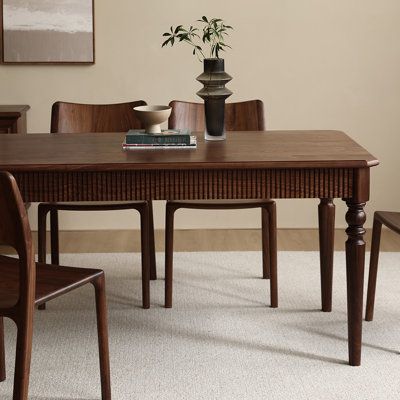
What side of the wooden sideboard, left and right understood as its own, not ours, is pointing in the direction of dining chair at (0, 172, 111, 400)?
front

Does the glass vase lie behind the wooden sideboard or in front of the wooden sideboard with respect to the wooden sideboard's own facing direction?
in front

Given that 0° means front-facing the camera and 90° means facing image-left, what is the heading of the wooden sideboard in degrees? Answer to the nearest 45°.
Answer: approximately 0°

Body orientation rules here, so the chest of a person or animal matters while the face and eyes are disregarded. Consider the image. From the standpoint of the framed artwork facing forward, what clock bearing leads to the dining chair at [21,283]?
The dining chair is roughly at 12 o'clock from the framed artwork.

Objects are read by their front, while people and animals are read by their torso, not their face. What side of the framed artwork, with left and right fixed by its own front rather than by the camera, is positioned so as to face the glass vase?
front

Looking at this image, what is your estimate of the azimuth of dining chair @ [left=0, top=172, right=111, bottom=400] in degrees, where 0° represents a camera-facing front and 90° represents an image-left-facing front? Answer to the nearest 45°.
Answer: approximately 225°

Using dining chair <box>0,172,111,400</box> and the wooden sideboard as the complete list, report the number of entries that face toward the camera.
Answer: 1

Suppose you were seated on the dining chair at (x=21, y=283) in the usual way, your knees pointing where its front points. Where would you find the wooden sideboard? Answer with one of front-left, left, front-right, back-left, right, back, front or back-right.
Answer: front-left
